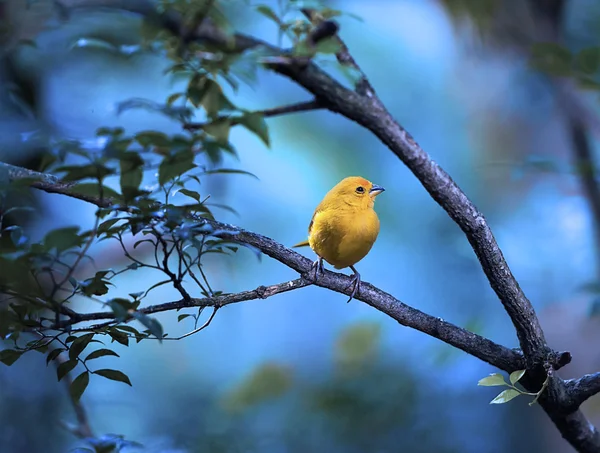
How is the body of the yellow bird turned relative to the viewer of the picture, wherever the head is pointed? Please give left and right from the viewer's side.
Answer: facing the viewer and to the right of the viewer

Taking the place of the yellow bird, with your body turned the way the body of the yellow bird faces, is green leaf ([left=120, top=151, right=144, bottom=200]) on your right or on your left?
on your right

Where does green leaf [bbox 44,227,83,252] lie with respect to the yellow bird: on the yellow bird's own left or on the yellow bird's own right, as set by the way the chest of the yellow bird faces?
on the yellow bird's own right
